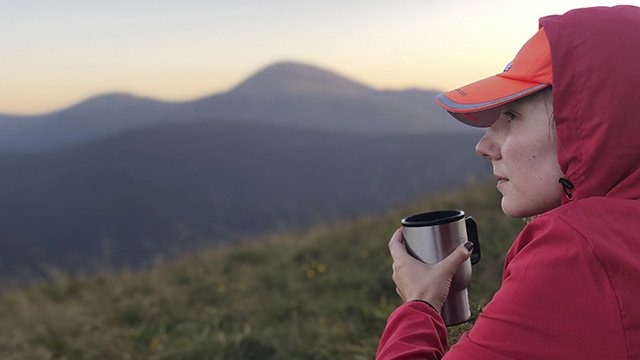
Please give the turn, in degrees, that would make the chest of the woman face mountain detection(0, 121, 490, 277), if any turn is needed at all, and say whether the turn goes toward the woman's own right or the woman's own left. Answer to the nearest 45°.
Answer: approximately 45° to the woman's own right

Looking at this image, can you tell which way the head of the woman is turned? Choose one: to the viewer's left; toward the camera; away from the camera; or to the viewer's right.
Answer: to the viewer's left

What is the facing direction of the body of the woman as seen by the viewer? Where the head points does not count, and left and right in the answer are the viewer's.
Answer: facing to the left of the viewer
